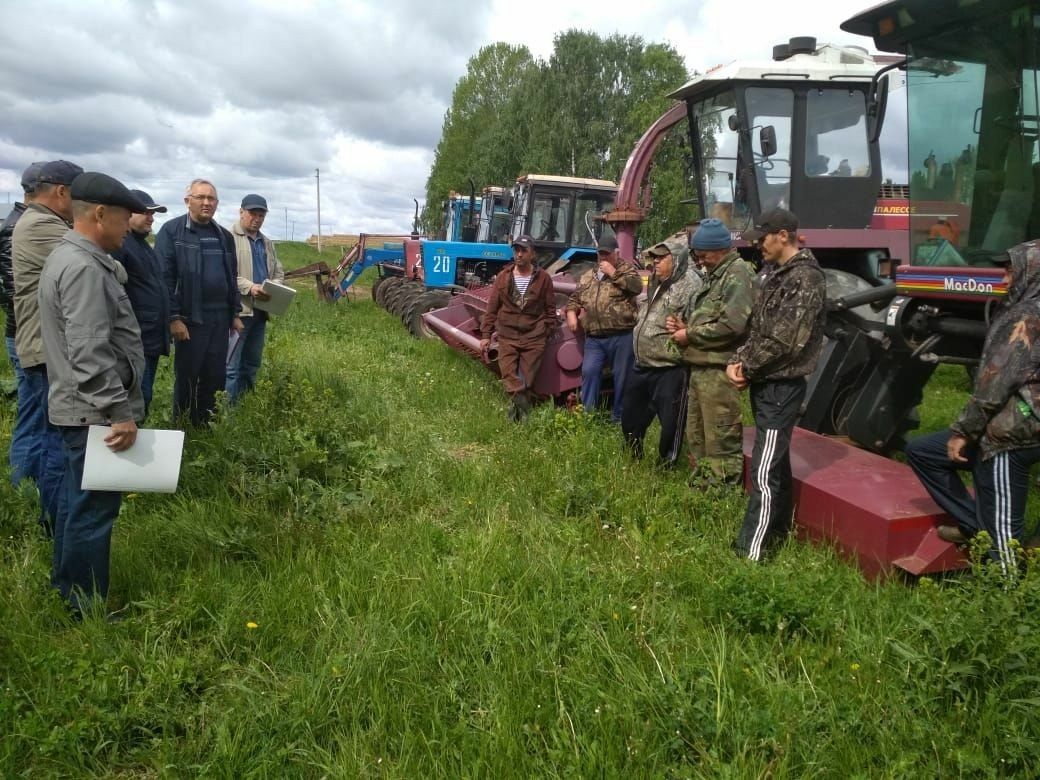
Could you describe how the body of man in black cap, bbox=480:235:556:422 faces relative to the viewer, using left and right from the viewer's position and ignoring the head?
facing the viewer

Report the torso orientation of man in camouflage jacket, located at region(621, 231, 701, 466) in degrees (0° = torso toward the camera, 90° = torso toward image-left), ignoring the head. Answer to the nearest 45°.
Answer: approximately 45°

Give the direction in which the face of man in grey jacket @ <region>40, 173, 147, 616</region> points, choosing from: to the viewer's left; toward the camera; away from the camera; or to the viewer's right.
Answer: to the viewer's right

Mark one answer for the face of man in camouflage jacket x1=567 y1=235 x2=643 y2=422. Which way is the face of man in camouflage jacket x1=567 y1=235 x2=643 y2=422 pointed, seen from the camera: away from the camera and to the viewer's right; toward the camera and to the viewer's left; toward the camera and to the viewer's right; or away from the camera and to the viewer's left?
toward the camera and to the viewer's left

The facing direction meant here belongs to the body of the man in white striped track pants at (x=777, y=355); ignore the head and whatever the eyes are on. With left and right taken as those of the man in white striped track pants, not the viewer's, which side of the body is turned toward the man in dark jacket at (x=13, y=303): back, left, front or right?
front

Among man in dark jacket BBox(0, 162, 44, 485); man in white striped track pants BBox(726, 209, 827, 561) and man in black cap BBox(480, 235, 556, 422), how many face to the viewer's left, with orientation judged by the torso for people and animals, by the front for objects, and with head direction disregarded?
1

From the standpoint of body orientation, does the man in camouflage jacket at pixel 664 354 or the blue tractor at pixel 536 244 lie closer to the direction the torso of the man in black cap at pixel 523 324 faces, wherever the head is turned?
the man in camouflage jacket

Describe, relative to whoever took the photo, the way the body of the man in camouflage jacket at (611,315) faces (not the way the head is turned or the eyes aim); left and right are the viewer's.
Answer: facing the viewer and to the left of the viewer

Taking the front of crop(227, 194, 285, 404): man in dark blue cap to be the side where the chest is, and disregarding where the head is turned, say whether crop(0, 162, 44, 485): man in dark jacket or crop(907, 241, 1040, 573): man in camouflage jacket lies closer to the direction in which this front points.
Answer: the man in camouflage jacket

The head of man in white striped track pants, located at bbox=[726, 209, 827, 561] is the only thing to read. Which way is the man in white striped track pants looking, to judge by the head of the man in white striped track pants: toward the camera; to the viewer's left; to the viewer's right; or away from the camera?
to the viewer's left

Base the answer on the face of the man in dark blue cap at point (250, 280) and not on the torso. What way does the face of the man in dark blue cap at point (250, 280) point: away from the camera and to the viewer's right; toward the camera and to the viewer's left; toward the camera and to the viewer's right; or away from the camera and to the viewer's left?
toward the camera and to the viewer's right

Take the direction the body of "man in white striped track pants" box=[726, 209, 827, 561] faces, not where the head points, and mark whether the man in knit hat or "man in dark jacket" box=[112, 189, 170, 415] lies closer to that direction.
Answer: the man in dark jacket

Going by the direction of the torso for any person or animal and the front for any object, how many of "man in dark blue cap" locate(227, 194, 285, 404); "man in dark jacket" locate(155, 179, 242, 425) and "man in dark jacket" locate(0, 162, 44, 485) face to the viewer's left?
0

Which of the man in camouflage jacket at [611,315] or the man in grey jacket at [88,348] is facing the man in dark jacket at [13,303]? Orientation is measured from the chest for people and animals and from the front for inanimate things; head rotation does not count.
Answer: the man in camouflage jacket

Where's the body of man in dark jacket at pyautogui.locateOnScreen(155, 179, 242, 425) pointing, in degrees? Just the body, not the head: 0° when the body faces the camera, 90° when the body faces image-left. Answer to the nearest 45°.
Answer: approximately 315°

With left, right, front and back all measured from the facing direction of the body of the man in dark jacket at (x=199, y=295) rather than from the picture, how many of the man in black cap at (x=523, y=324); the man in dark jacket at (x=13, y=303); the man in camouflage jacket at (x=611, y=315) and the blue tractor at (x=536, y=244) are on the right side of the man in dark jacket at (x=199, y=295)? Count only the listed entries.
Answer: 1

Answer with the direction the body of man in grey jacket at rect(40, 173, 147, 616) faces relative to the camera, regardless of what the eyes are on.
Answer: to the viewer's right
